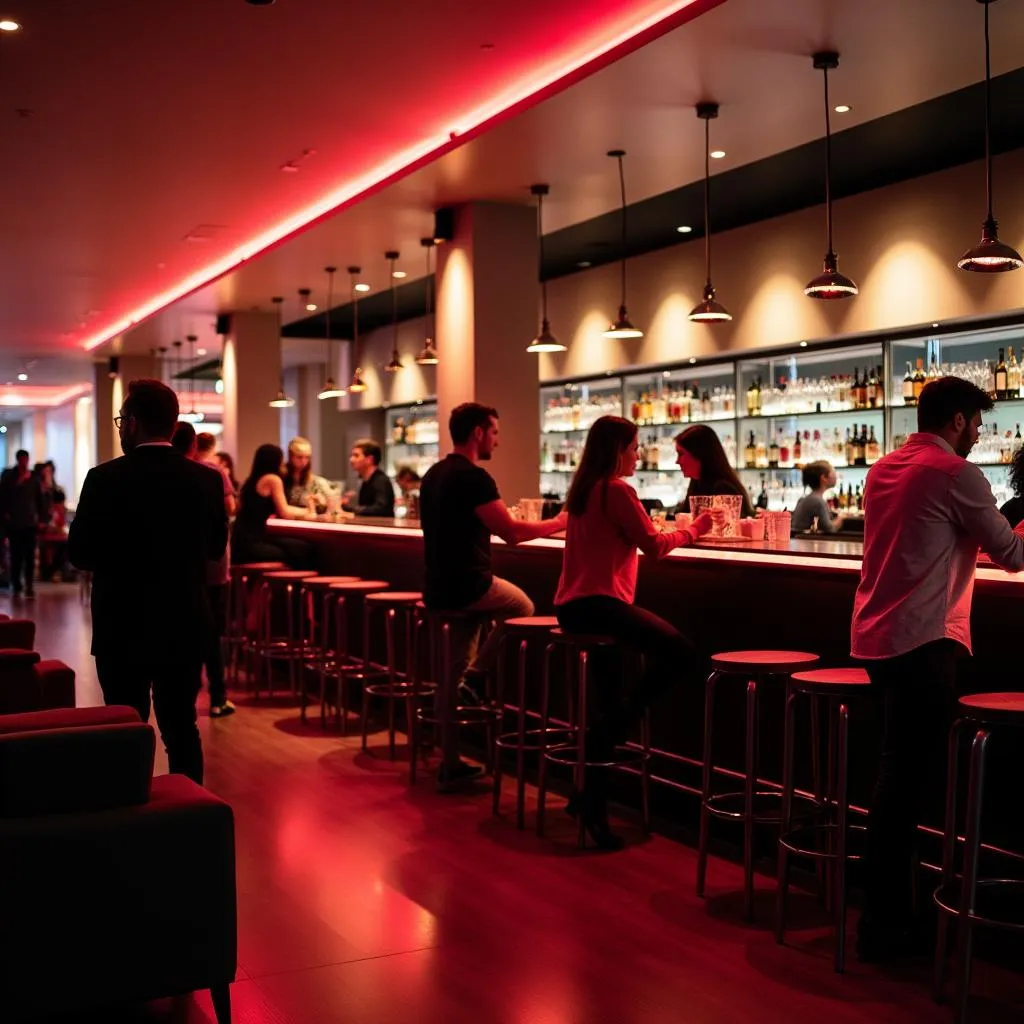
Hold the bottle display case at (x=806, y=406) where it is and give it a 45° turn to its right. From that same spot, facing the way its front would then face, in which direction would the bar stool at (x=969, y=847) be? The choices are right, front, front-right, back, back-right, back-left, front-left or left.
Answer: left

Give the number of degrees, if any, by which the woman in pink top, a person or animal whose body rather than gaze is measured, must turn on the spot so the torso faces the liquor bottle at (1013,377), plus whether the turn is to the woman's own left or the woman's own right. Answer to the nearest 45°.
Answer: approximately 45° to the woman's own left

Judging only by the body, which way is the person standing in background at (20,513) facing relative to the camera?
toward the camera

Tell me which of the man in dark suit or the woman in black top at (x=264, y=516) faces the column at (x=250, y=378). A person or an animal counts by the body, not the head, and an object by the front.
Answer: the man in dark suit

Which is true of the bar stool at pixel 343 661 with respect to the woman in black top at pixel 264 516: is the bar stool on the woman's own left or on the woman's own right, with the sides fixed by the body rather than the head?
on the woman's own right

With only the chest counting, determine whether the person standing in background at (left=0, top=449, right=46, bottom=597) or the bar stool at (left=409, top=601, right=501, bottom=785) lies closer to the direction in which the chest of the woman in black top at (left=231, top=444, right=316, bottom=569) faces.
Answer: the bar stool

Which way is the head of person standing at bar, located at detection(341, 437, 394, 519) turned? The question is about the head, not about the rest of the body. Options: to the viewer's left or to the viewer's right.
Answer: to the viewer's left

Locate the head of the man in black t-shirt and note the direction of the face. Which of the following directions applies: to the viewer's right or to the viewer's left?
to the viewer's right

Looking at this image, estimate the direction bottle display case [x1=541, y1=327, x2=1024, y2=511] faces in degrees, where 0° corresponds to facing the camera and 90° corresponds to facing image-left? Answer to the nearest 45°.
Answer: approximately 45°

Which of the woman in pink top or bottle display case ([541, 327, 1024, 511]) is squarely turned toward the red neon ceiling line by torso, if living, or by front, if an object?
the bottle display case

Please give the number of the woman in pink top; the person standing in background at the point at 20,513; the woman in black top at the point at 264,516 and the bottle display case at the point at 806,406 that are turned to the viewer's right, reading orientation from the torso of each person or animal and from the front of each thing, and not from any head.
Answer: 2

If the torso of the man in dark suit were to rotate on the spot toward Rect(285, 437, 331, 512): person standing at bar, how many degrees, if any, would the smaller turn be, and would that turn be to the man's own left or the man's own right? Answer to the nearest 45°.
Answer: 0° — they already face them

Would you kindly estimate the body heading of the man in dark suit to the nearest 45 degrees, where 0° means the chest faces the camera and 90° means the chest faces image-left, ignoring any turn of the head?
approximately 180°

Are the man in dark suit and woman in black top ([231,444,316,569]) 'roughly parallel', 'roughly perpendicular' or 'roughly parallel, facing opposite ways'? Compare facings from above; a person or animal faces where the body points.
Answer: roughly perpendicular

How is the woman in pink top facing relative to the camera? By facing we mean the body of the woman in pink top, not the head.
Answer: to the viewer's right

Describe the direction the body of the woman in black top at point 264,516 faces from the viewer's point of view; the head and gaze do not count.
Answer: to the viewer's right

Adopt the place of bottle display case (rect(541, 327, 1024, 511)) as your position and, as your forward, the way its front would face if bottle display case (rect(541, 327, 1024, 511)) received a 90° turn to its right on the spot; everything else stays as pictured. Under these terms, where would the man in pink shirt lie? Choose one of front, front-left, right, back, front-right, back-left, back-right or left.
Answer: back-left

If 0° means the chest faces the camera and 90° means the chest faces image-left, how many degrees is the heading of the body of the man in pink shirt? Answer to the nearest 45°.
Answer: approximately 225°
